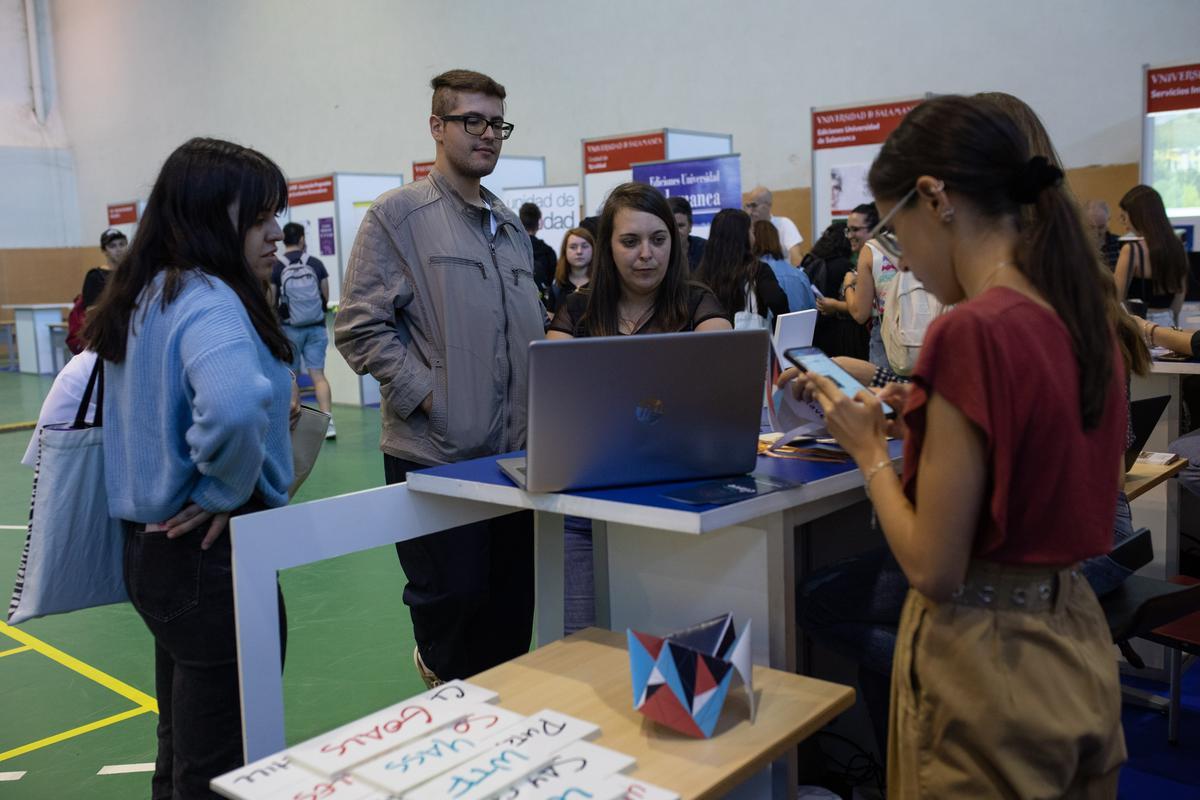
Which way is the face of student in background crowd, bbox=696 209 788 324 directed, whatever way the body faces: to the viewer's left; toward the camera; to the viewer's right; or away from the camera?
away from the camera

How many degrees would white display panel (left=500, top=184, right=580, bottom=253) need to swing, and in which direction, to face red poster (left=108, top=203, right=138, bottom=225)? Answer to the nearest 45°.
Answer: approximately 135° to its right

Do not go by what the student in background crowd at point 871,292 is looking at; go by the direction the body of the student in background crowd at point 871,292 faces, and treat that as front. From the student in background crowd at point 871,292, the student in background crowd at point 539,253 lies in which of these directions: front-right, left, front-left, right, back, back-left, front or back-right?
front-right

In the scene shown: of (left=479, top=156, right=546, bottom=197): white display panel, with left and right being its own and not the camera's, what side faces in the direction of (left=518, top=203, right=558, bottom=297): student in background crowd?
front

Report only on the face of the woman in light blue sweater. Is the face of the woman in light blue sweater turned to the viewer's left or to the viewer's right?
to the viewer's right

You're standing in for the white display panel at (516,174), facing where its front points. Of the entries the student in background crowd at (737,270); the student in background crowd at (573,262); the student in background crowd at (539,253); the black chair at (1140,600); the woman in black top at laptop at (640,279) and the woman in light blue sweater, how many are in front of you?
6

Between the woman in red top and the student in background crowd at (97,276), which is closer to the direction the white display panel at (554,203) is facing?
the woman in red top

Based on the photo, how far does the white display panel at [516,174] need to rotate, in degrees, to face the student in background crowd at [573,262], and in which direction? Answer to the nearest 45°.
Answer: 0° — it already faces them

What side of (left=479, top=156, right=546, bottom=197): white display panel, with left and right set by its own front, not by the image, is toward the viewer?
front

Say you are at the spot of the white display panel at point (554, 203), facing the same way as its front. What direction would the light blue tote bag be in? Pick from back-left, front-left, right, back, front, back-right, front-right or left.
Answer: front

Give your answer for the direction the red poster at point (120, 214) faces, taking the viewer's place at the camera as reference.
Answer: facing the viewer

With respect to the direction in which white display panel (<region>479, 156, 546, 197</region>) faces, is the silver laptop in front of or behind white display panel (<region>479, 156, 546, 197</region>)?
in front

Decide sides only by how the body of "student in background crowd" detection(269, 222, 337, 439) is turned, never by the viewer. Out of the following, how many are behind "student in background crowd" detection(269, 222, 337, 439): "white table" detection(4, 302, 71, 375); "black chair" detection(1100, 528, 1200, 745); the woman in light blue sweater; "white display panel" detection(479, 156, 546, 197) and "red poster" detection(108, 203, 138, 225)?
2
